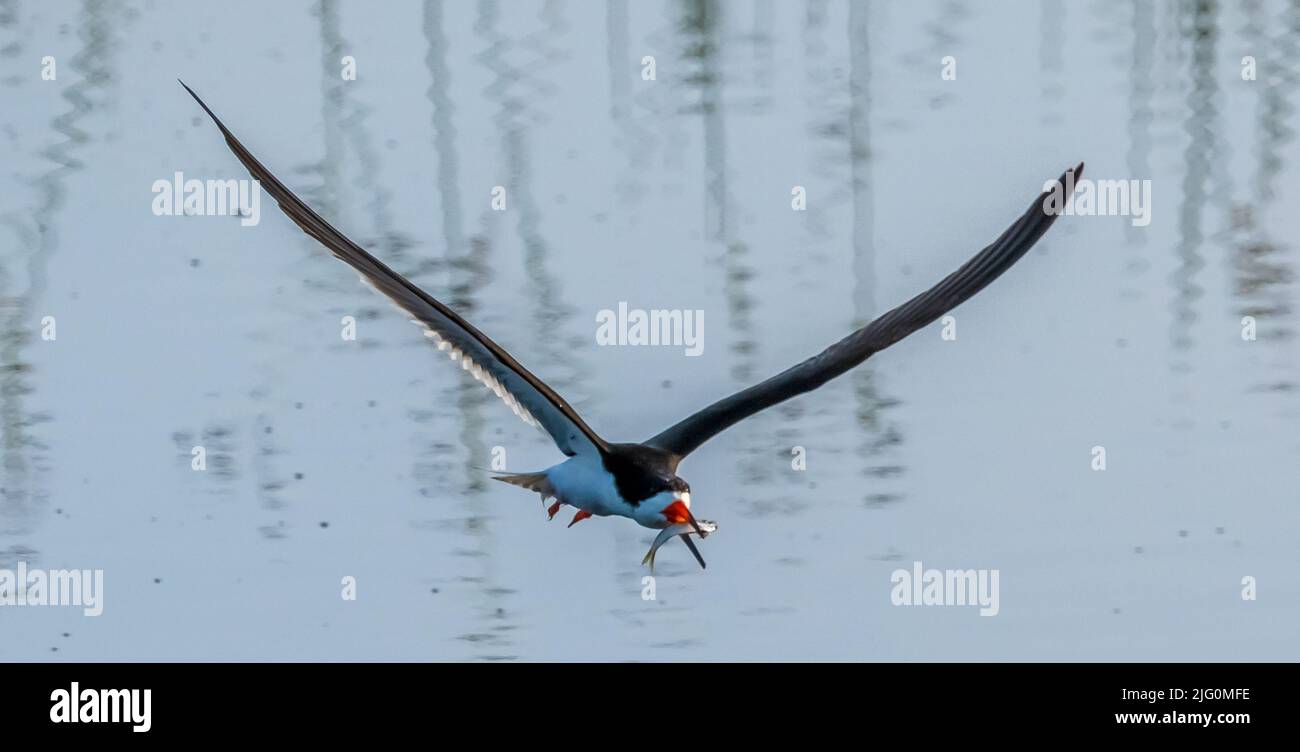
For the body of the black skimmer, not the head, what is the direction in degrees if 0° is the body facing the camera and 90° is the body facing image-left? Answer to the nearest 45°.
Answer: approximately 315°
